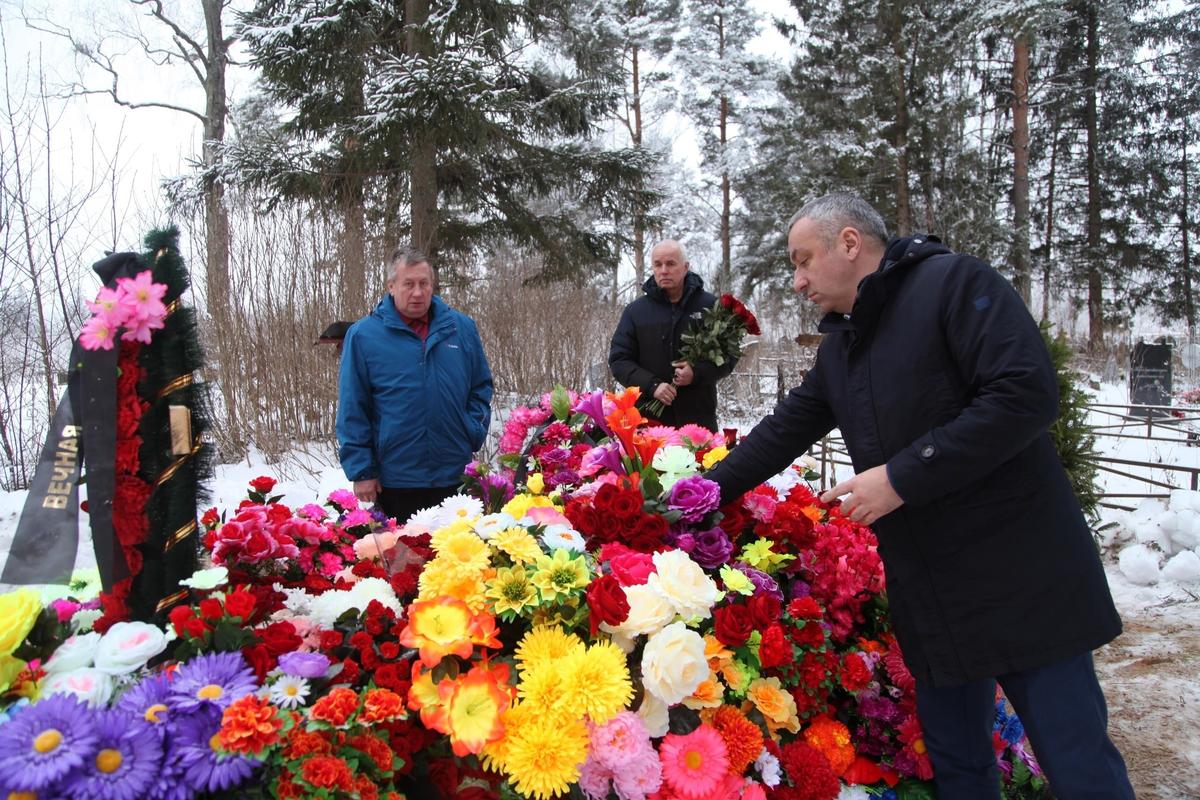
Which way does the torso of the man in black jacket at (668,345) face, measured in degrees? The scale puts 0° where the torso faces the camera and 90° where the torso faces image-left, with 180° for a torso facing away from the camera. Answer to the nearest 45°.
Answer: approximately 0°

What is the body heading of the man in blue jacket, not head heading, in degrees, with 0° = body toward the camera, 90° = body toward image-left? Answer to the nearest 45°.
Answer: approximately 0°

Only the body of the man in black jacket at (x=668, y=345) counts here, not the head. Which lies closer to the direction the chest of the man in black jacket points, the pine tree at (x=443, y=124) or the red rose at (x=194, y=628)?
the red rose

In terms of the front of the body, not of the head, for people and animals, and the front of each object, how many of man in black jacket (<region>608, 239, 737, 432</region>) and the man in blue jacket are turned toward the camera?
2

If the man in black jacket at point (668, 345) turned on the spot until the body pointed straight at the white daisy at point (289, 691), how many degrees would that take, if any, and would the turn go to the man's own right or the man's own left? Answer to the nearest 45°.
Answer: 0° — they already face it

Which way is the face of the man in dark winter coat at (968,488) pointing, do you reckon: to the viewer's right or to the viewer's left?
to the viewer's left

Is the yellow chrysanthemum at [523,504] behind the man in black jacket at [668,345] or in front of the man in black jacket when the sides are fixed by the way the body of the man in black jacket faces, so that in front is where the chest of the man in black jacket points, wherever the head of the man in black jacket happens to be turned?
in front

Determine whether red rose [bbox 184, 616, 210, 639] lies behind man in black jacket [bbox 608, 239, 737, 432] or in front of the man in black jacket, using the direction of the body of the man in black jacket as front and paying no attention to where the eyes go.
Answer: in front

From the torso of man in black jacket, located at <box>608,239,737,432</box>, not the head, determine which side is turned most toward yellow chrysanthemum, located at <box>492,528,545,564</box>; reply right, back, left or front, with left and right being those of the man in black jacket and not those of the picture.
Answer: front

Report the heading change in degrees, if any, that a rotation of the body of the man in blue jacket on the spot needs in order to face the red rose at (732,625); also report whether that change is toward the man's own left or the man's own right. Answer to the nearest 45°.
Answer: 0° — they already face it
